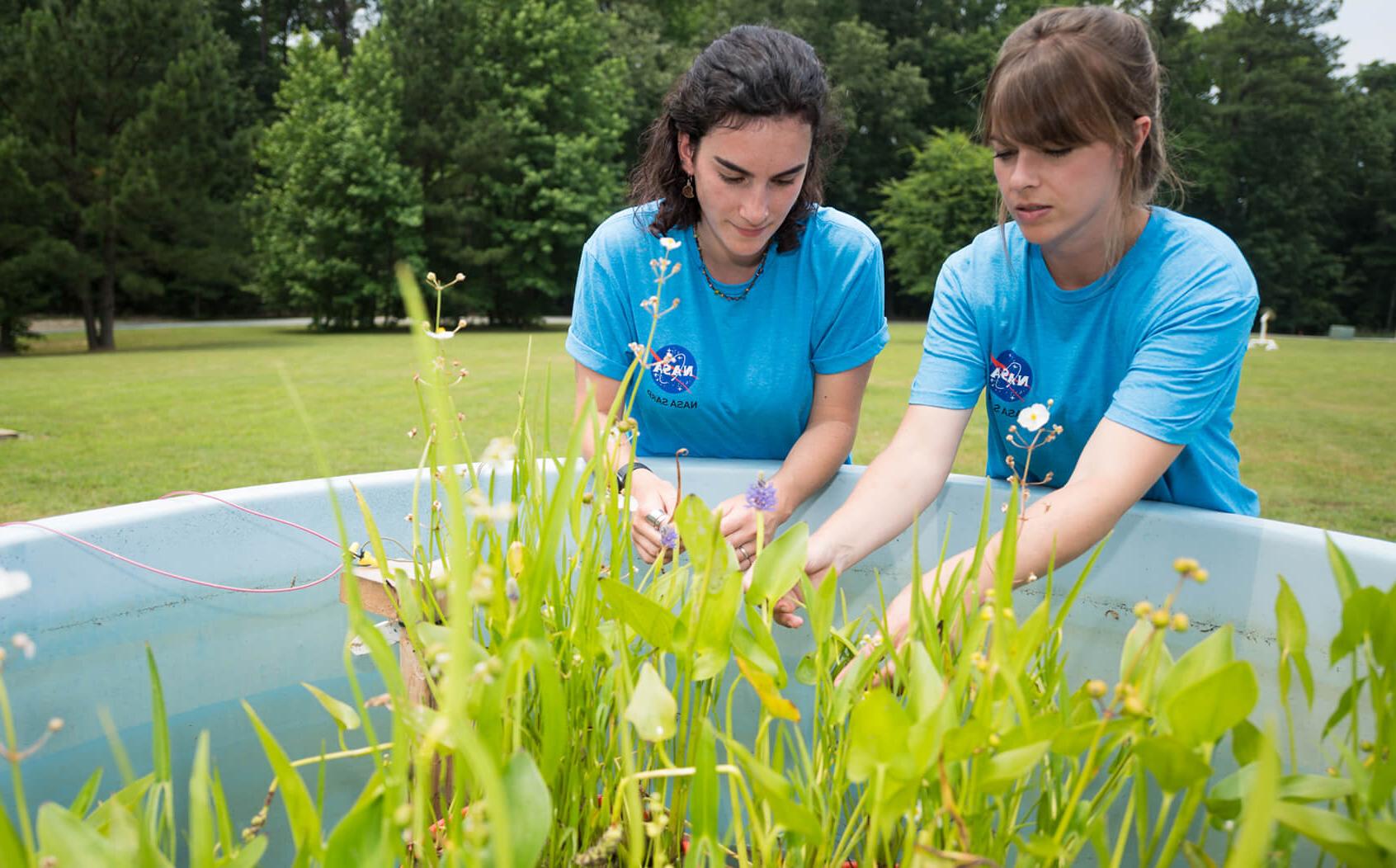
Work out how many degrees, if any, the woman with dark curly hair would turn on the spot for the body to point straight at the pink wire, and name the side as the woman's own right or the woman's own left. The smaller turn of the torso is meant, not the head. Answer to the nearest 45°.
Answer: approximately 45° to the woman's own right

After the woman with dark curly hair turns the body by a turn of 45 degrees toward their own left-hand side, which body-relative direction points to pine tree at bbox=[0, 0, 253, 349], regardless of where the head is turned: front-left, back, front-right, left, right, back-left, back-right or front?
back

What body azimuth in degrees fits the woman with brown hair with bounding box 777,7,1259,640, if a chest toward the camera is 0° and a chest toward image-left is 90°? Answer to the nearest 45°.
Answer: approximately 45°

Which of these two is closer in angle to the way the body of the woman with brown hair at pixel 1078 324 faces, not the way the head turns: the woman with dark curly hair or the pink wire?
the pink wire

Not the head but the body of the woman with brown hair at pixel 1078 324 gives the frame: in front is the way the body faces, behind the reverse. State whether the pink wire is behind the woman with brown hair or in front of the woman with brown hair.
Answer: in front

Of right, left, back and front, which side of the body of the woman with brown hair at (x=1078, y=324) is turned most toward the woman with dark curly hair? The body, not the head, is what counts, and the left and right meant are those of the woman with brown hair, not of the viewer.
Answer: right

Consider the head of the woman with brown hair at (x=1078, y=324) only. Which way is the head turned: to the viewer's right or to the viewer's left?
to the viewer's left

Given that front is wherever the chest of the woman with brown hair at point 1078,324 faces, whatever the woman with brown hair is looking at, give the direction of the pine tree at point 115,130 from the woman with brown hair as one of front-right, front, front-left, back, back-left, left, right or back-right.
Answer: right

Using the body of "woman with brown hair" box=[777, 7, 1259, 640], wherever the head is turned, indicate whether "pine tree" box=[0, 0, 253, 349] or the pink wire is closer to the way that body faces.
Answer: the pink wire

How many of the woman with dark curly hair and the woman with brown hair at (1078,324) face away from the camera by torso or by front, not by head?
0
